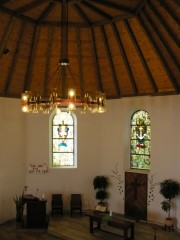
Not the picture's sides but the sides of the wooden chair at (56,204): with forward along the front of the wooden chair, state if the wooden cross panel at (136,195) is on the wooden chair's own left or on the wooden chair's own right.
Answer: on the wooden chair's own left

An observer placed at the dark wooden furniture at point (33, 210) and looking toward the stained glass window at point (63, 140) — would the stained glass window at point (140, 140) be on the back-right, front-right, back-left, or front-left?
front-right

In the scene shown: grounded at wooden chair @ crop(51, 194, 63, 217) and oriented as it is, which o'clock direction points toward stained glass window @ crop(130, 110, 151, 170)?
The stained glass window is roughly at 9 o'clock from the wooden chair.

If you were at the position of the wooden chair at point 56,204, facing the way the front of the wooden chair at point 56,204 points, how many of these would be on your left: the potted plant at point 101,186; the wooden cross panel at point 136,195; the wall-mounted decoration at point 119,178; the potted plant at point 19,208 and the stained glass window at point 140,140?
4

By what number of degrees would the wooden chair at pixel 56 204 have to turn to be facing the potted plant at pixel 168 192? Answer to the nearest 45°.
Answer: approximately 45° to its left

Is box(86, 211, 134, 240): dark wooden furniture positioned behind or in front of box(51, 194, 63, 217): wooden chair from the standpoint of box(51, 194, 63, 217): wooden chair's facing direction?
in front

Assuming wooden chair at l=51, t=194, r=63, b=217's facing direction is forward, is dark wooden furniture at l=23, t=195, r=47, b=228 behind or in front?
in front

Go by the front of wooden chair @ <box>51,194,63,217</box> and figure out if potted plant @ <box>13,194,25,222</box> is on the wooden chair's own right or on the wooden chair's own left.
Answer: on the wooden chair's own right

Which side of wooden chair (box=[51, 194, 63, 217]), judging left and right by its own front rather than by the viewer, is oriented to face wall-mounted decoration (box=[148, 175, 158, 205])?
left

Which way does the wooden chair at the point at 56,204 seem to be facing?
toward the camera

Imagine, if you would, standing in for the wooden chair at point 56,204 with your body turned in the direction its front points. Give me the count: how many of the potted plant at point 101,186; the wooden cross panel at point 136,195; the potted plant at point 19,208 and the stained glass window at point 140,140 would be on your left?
3

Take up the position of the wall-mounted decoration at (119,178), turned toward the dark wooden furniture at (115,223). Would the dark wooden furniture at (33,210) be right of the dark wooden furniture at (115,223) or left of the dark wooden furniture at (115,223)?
right
